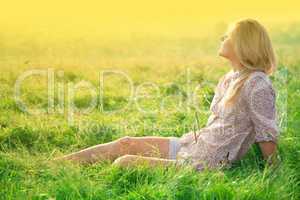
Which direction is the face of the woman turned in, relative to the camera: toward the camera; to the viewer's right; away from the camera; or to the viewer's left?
to the viewer's left

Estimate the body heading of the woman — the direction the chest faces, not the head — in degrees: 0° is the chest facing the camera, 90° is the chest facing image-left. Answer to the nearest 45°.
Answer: approximately 90°
